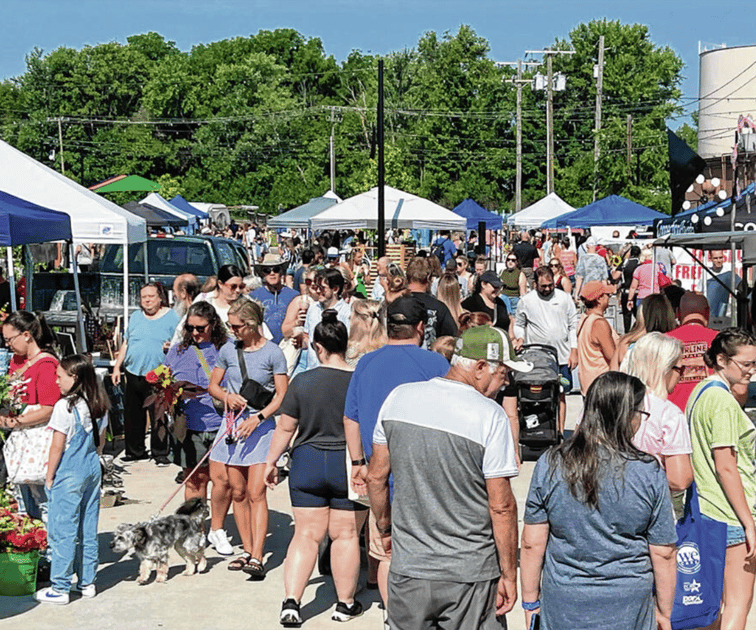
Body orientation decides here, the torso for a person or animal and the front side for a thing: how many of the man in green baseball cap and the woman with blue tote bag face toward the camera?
0

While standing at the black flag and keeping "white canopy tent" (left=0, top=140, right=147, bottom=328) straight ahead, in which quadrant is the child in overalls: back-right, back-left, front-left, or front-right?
front-left

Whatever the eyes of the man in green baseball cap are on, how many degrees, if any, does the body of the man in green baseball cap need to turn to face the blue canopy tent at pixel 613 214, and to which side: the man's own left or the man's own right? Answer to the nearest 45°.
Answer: approximately 45° to the man's own left

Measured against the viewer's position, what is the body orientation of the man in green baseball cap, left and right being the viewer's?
facing away from the viewer and to the right of the viewer

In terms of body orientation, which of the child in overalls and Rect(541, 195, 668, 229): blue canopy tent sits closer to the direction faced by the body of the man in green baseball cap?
the blue canopy tent

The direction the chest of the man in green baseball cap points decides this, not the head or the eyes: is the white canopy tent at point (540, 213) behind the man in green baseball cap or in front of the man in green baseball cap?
in front

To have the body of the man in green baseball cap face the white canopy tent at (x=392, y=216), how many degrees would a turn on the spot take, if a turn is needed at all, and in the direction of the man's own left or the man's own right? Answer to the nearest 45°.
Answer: approximately 45° to the man's own left

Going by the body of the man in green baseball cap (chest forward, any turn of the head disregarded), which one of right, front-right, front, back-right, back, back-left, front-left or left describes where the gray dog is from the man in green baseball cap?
left

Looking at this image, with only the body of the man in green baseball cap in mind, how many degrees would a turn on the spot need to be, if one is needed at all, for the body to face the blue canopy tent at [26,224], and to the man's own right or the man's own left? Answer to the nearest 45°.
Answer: approximately 90° to the man's own left

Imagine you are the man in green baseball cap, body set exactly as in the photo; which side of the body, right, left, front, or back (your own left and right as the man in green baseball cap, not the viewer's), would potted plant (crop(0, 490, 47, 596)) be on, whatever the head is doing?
left
